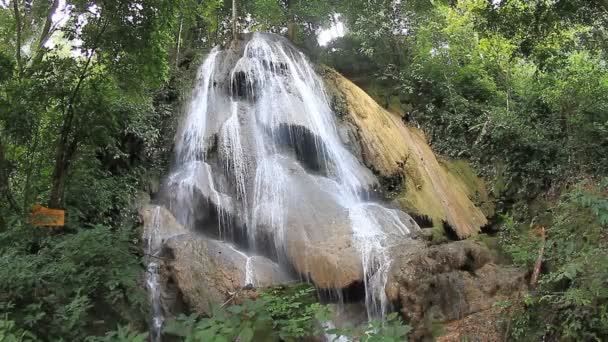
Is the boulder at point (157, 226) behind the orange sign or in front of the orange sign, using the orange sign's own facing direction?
behind

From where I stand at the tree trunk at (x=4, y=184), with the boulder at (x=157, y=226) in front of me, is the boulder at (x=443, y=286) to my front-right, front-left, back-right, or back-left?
front-right

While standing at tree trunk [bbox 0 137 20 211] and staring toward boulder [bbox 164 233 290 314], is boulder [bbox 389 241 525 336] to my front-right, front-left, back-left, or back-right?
front-right

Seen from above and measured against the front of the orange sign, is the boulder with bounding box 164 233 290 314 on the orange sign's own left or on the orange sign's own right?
on the orange sign's own left

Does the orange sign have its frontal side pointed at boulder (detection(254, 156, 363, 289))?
no

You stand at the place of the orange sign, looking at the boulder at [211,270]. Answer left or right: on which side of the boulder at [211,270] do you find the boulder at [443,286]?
right

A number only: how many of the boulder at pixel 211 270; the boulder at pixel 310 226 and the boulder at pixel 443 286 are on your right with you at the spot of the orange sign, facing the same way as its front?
0

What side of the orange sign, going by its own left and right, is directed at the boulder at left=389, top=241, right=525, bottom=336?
left

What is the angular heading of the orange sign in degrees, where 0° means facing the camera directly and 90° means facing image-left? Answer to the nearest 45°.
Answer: approximately 0°

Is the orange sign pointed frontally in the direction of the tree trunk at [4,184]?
no
